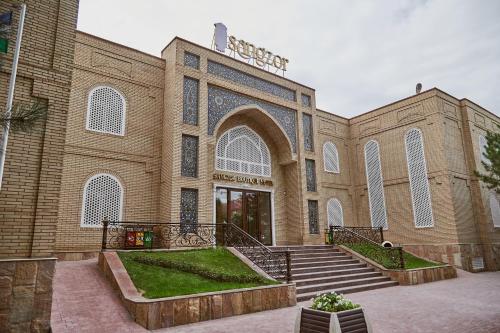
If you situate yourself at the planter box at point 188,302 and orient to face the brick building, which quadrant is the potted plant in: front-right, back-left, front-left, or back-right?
back-right

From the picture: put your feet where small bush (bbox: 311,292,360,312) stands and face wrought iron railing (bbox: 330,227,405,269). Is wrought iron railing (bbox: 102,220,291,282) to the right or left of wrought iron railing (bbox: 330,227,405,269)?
left

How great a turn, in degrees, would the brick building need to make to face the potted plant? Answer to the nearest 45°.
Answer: approximately 45° to its right

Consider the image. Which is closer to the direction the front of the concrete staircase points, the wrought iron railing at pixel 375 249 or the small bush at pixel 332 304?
the small bush

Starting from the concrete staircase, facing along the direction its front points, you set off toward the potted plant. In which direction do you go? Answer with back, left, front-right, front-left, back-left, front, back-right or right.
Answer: front-right

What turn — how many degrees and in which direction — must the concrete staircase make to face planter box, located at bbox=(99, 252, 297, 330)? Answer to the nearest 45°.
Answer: approximately 90° to its right

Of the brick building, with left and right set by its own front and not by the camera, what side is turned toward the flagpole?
right

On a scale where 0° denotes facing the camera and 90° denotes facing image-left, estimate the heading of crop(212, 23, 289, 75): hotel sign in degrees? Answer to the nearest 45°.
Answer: approximately 315°
